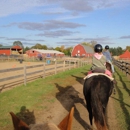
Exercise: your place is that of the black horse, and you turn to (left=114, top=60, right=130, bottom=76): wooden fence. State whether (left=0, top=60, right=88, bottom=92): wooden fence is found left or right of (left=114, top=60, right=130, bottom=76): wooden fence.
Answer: left

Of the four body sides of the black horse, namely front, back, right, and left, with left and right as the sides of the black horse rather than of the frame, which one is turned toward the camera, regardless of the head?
back

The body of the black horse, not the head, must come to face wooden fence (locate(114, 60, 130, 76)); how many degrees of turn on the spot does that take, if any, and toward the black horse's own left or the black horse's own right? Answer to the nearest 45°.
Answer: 0° — it already faces it

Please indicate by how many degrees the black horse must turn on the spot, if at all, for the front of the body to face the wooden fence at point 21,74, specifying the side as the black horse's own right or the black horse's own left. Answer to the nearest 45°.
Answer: approximately 45° to the black horse's own left
